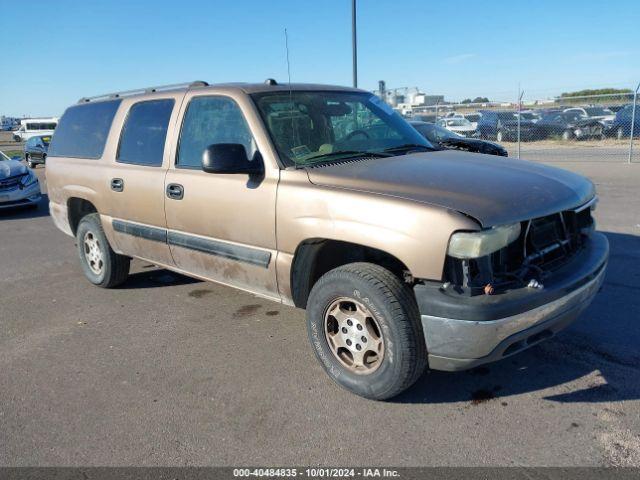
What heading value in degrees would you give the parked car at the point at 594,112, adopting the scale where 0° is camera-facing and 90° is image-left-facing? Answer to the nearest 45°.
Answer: approximately 315°

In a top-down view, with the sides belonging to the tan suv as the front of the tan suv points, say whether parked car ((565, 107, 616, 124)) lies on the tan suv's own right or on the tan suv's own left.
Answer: on the tan suv's own left

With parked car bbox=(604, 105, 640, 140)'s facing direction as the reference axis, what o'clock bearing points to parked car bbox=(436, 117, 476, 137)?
parked car bbox=(436, 117, 476, 137) is roughly at 2 o'clock from parked car bbox=(604, 105, 640, 140).

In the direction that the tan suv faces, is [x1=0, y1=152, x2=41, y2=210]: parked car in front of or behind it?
behind

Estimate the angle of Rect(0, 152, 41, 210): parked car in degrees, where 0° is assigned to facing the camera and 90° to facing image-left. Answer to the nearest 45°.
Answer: approximately 315°

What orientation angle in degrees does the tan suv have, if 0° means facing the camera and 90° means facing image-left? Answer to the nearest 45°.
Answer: approximately 315°

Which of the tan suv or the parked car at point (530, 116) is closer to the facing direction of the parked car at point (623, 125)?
the tan suv

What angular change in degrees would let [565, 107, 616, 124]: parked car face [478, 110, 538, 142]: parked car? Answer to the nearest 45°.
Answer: approximately 90° to its right

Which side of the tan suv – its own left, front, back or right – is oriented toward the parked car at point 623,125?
left
